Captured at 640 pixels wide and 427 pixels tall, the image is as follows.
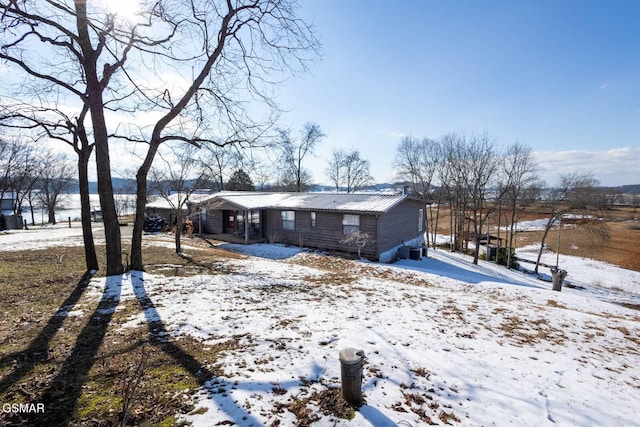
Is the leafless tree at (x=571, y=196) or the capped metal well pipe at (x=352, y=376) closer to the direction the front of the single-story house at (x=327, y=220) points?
the capped metal well pipe

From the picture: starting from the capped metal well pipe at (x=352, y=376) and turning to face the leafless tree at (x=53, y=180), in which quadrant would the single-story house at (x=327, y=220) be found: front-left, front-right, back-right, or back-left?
front-right

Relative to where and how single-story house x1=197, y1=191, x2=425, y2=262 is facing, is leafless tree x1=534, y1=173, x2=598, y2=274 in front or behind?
behind

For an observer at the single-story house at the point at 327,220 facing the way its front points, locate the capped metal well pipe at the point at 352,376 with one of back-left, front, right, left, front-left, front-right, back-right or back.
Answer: front-left

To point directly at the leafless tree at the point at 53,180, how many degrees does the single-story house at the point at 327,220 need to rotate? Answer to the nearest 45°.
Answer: approximately 90° to its right

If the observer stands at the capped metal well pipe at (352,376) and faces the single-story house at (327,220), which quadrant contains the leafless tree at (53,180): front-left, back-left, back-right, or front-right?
front-left

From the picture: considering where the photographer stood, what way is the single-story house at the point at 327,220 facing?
facing the viewer and to the left of the viewer

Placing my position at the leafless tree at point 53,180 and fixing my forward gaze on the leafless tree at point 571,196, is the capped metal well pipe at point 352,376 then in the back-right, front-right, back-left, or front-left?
front-right

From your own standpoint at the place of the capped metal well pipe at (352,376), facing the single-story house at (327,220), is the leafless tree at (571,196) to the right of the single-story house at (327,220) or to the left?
right

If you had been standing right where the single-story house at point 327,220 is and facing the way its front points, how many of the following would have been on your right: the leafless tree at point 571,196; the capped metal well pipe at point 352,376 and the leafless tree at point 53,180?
1
